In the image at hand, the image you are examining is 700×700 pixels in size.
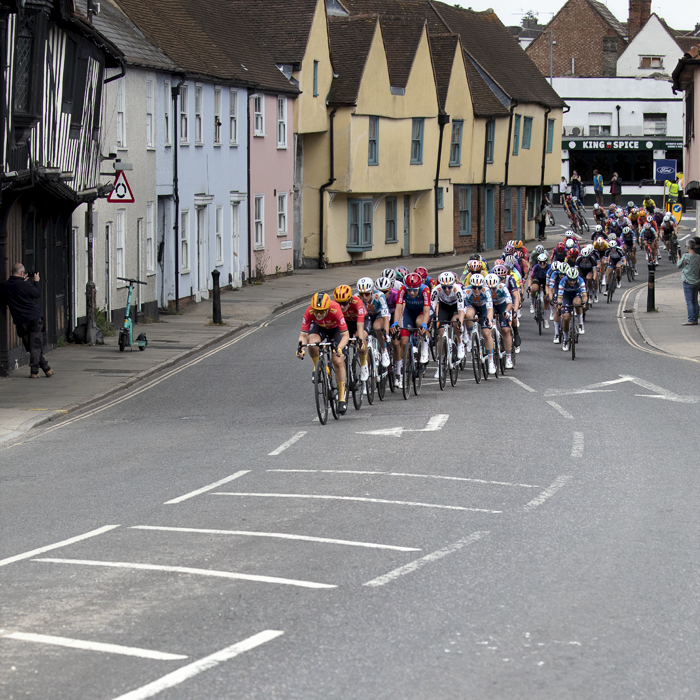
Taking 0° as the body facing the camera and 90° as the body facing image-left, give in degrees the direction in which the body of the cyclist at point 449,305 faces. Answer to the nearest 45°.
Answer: approximately 0°

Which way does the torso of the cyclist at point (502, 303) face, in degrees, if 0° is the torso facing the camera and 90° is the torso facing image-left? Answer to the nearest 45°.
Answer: approximately 0°

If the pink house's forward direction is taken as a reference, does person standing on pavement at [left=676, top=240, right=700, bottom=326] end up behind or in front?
in front

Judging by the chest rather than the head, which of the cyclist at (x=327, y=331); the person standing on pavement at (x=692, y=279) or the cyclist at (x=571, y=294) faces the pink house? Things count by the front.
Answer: the person standing on pavement

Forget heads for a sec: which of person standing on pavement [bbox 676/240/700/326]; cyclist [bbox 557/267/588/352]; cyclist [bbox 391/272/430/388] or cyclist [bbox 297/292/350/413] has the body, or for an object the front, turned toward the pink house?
the person standing on pavement

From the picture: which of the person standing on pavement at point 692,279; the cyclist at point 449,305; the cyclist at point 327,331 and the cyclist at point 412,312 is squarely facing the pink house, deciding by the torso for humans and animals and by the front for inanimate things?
the person standing on pavement

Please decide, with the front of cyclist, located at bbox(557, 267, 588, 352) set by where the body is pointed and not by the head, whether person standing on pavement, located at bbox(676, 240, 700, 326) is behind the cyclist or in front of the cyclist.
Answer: behind

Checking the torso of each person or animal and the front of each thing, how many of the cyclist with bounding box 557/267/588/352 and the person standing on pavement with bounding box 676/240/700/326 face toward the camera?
1

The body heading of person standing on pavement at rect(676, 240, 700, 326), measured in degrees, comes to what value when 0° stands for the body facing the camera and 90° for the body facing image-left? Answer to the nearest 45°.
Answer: approximately 135°
